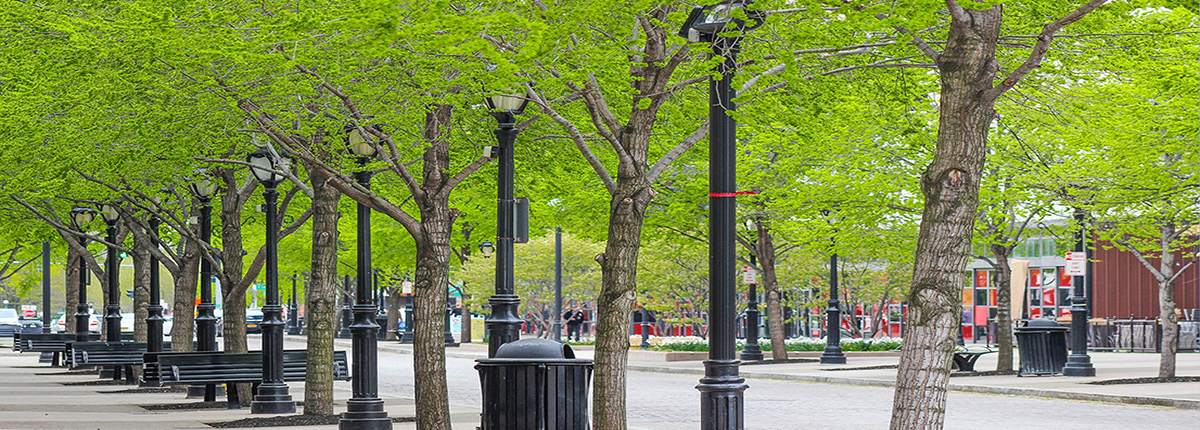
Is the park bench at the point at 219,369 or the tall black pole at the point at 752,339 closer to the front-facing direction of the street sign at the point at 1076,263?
the park bench

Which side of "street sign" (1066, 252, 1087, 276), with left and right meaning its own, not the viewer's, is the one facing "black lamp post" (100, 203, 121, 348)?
right

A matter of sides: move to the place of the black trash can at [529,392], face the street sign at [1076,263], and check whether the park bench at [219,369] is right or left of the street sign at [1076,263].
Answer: left

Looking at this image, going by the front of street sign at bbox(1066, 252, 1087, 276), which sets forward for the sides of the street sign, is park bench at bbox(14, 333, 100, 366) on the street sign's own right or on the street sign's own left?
on the street sign's own right

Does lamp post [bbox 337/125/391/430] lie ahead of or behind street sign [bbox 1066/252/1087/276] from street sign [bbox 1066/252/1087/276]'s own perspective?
ahead

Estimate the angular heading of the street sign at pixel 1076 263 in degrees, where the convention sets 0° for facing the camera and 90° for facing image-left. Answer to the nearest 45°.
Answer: approximately 0°

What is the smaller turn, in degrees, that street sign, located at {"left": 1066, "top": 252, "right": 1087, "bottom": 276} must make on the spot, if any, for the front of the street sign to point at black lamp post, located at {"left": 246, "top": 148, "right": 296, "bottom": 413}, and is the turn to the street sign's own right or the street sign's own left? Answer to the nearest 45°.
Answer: approximately 45° to the street sign's own right

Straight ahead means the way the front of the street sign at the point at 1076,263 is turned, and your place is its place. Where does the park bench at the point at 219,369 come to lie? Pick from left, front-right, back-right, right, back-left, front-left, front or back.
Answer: front-right

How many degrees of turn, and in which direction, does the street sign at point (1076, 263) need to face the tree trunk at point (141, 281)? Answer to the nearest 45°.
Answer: approximately 90° to its right

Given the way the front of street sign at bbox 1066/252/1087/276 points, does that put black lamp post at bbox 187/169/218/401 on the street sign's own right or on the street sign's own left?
on the street sign's own right
